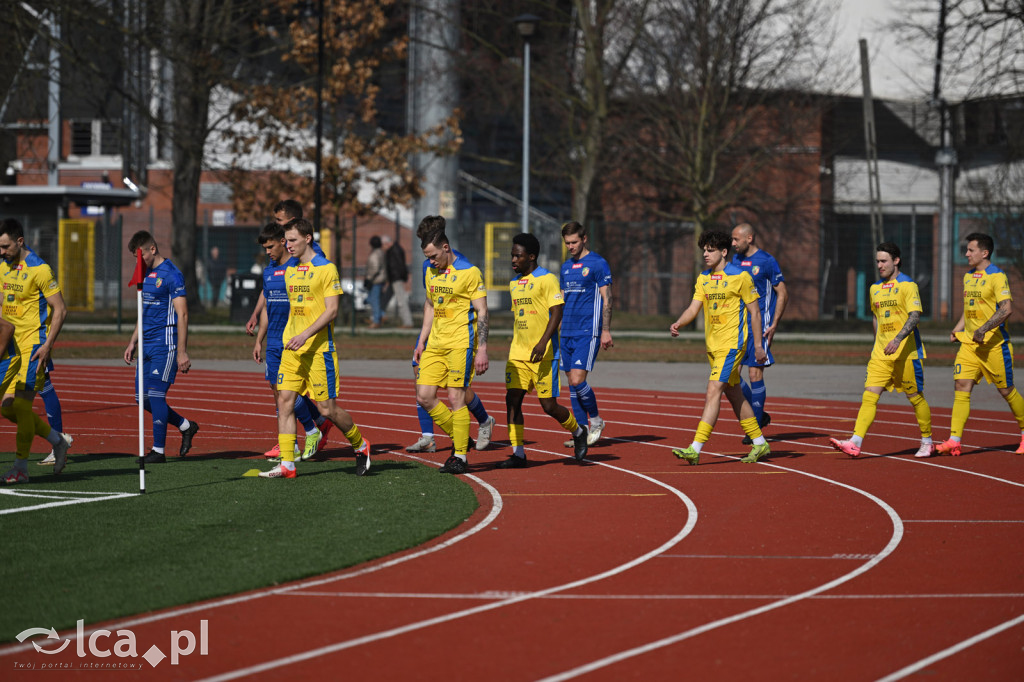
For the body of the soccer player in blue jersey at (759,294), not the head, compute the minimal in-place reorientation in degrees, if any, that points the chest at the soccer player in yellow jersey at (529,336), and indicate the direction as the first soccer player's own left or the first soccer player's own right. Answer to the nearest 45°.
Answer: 0° — they already face them

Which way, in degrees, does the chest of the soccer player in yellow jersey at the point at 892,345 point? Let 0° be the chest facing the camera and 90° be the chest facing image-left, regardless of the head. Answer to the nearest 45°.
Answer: approximately 45°

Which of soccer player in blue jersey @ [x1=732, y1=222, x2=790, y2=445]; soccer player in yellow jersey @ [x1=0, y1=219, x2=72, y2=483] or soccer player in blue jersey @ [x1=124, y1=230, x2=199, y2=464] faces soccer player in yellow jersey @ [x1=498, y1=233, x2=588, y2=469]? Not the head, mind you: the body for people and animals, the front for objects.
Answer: soccer player in blue jersey @ [x1=732, y1=222, x2=790, y2=445]

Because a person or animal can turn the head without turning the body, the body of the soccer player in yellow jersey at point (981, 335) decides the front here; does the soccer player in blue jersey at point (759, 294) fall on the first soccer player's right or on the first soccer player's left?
on the first soccer player's right

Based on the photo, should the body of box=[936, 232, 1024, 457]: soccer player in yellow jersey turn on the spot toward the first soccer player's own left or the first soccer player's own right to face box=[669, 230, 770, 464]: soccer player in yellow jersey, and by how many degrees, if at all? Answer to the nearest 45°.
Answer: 0° — they already face them

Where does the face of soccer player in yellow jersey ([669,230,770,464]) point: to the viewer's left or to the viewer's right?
to the viewer's left

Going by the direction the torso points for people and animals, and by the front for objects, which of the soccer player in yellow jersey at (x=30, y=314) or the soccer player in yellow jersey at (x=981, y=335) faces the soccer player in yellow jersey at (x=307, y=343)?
the soccer player in yellow jersey at (x=981, y=335)

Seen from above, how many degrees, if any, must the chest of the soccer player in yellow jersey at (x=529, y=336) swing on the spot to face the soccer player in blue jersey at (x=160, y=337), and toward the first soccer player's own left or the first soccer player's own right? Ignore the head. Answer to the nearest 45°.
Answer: approximately 45° to the first soccer player's own right
